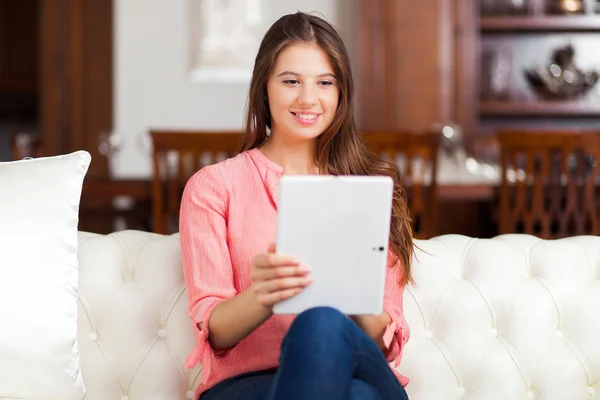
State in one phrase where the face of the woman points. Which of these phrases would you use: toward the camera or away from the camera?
toward the camera

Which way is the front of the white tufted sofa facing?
toward the camera

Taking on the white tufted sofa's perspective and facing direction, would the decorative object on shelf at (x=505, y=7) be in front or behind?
behind

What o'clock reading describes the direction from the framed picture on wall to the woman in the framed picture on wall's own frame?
The woman is roughly at 12 o'clock from the framed picture on wall.

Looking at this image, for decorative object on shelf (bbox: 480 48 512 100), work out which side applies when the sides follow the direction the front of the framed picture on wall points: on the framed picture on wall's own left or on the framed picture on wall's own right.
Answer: on the framed picture on wall's own left

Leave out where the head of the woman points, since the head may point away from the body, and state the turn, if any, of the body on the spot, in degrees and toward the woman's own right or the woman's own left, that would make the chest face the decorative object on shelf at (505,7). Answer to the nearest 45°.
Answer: approximately 180°

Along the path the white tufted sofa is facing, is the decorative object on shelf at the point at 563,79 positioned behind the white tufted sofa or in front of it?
behind

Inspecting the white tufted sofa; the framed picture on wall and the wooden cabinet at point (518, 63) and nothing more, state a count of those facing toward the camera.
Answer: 3

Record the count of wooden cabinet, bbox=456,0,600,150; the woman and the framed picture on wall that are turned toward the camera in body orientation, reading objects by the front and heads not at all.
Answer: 3

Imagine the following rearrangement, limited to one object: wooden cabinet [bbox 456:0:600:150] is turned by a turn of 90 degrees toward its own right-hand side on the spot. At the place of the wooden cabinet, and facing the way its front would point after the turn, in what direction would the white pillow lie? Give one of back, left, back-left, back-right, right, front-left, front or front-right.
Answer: left

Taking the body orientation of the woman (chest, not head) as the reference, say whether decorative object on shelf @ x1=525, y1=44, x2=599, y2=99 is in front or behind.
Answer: behind

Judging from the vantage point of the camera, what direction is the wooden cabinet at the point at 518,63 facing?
facing the viewer
